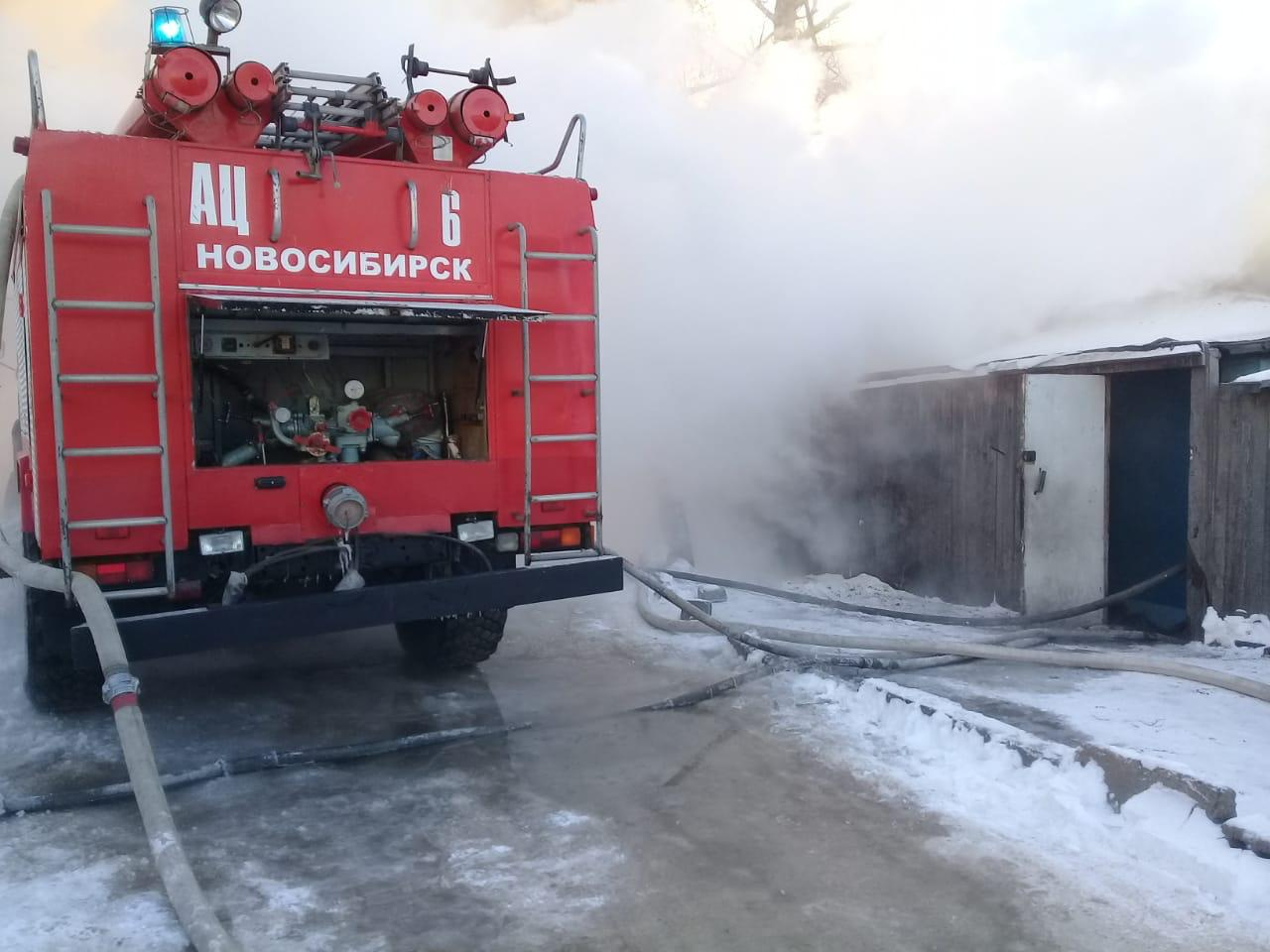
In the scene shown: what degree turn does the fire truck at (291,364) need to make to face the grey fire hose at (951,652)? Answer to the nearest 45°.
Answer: approximately 90° to its right

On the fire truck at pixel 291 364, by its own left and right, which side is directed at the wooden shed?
right

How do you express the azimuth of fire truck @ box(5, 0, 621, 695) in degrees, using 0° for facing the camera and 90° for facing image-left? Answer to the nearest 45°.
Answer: approximately 180°

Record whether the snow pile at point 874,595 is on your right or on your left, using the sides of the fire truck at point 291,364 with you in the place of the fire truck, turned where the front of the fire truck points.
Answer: on your right
